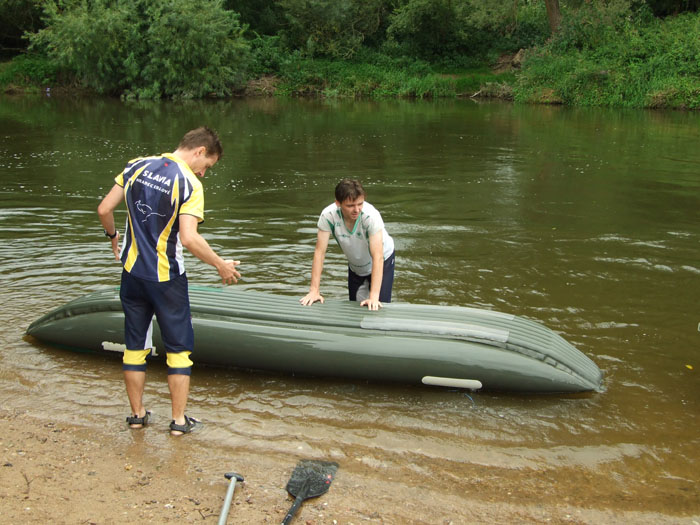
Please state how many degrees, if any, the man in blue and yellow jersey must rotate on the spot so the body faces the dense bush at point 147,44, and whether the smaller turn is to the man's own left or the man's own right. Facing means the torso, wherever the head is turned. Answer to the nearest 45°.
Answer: approximately 45° to the man's own left

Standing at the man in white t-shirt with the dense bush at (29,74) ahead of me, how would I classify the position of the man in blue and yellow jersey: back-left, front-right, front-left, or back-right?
back-left

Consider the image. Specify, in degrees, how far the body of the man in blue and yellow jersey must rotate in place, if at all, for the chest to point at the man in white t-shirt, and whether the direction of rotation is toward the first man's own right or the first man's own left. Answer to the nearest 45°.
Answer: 0° — they already face them

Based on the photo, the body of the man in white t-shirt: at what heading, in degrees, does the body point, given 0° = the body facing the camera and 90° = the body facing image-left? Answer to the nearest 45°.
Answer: approximately 45°

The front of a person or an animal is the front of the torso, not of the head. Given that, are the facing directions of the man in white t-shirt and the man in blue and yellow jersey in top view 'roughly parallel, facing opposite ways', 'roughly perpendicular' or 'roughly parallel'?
roughly parallel, facing opposite ways

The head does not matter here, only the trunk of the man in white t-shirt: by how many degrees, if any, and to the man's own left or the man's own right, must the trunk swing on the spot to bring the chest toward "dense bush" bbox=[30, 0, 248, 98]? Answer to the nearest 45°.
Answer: approximately 135° to the man's own right

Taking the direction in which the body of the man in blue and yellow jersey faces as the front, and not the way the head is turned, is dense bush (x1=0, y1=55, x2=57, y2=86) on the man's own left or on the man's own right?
on the man's own left

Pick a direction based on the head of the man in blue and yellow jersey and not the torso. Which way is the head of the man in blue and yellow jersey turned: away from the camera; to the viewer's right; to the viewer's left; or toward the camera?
to the viewer's right

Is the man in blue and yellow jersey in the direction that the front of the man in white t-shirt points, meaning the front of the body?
yes

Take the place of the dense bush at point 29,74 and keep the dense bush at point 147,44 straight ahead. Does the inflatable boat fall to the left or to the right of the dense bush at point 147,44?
right

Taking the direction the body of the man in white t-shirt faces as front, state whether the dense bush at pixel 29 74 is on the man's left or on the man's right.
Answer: on the man's right

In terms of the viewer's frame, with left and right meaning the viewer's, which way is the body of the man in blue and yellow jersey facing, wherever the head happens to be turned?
facing away from the viewer and to the right of the viewer
